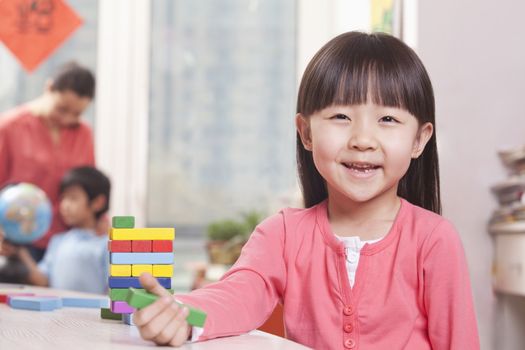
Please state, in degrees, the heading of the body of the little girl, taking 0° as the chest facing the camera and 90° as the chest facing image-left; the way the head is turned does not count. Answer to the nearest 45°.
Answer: approximately 0°
